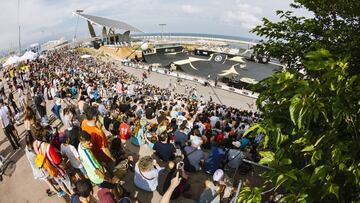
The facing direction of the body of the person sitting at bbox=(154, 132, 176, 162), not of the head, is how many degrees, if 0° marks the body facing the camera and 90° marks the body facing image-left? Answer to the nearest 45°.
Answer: approximately 180°

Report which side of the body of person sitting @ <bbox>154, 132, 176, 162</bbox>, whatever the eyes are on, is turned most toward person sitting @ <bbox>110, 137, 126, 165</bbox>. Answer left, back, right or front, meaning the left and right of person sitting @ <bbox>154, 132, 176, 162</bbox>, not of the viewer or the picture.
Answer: left

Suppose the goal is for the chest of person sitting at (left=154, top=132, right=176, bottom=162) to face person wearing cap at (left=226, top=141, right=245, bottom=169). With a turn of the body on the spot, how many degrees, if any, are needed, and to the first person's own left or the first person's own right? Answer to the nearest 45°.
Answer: approximately 90° to the first person's own right

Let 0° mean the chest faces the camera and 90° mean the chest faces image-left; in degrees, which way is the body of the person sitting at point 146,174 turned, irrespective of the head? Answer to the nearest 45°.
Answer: approximately 225°

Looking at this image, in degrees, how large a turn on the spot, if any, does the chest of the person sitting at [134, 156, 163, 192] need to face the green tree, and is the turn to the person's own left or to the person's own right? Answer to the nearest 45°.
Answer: approximately 90° to the person's own right

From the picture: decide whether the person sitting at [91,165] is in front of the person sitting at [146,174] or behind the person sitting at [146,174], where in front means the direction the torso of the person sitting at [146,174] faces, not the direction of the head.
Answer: behind
